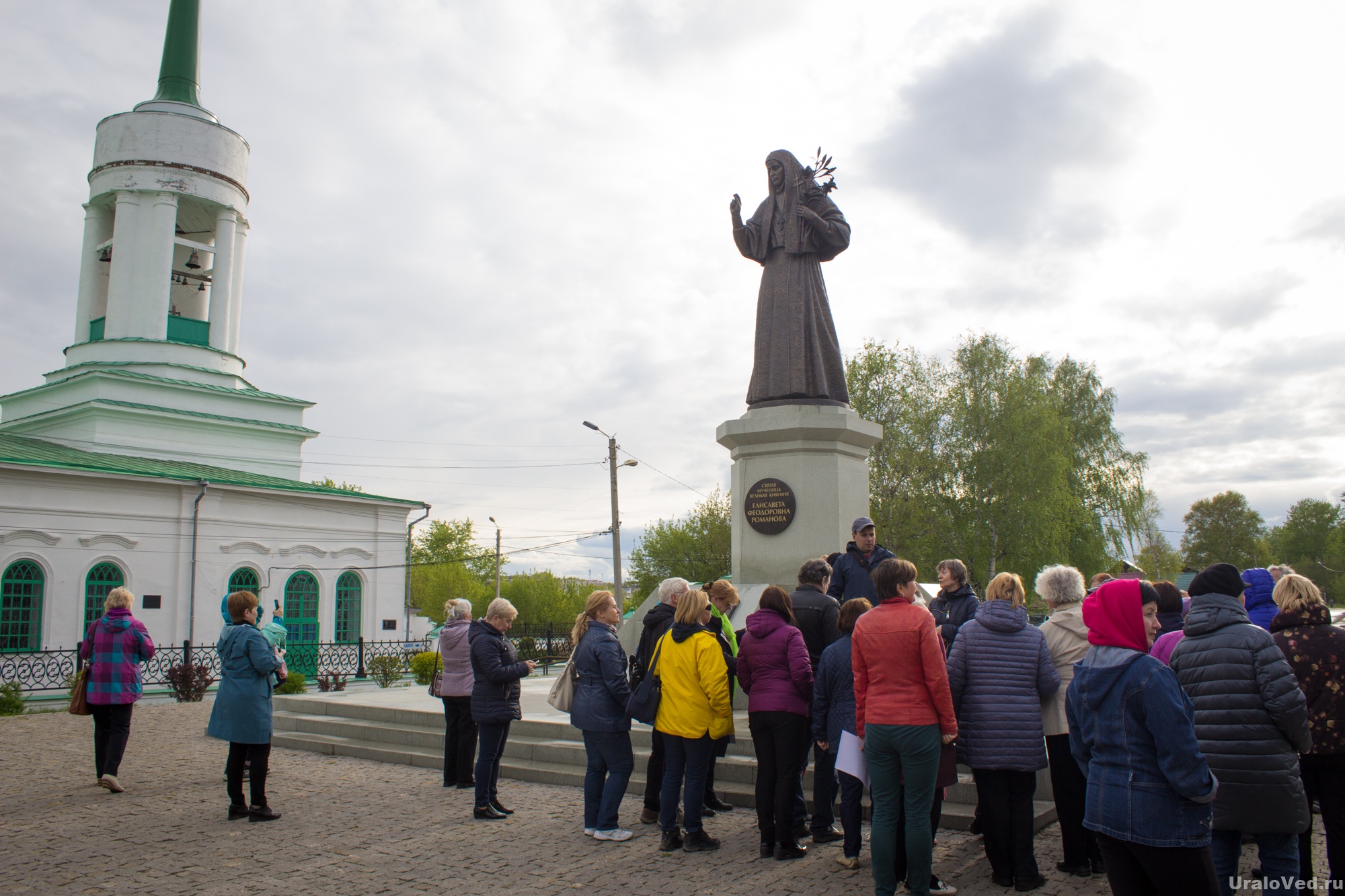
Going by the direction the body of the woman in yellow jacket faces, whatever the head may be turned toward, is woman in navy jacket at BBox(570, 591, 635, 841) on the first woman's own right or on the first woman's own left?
on the first woman's own left

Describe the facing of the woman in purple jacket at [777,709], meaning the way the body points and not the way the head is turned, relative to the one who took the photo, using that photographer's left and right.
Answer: facing away from the viewer and to the right of the viewer

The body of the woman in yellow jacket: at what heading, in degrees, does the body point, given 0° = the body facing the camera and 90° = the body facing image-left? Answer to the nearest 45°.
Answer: approximately 225°

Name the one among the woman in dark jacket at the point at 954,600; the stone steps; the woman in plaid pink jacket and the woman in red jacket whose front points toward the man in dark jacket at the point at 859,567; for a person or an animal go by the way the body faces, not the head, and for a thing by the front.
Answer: the woman in red jacket

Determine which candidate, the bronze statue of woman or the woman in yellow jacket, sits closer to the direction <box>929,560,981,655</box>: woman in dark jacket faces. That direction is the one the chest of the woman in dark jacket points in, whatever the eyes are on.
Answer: the woman in yellow jacket
